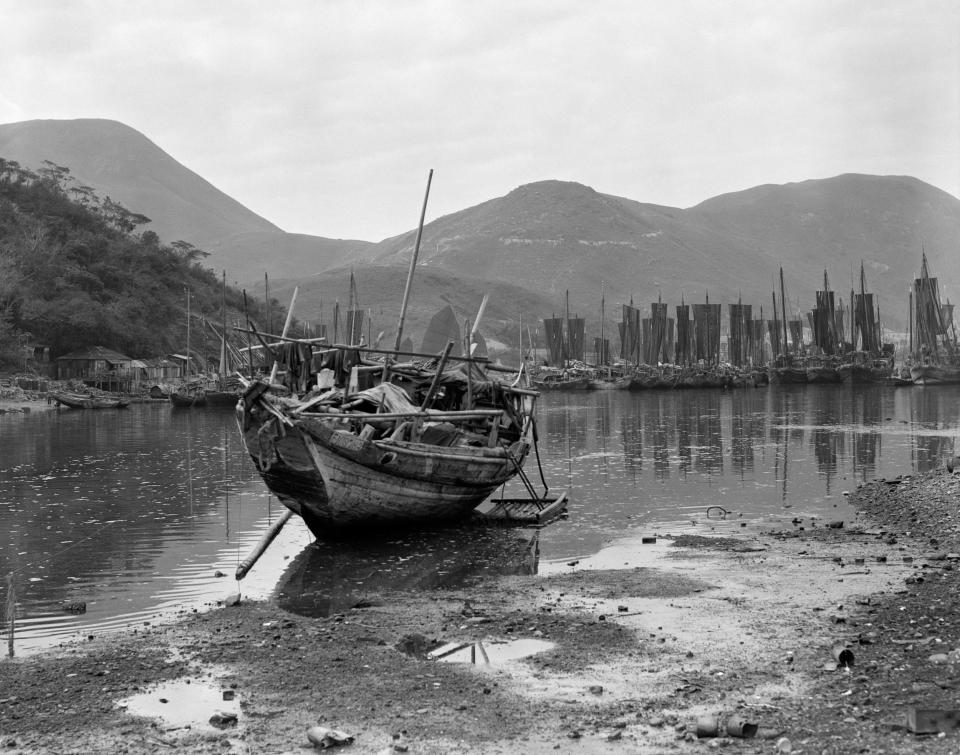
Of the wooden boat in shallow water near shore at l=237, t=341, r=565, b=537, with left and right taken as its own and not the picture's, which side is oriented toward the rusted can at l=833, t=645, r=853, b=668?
left

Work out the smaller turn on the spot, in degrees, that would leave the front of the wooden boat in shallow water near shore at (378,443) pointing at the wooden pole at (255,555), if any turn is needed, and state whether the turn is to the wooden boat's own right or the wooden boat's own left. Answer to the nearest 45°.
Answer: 0° — it already faces it

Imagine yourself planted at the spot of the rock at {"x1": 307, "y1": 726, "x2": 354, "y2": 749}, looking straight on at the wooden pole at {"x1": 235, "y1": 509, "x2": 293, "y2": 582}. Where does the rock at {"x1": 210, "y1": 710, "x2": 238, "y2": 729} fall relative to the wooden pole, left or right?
left

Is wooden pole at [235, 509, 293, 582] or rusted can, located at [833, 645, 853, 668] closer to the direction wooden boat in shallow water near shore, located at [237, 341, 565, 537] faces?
the wooden pole

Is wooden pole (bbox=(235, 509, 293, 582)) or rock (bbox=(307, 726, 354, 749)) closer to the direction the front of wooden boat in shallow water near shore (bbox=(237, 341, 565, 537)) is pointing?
the wooden pole

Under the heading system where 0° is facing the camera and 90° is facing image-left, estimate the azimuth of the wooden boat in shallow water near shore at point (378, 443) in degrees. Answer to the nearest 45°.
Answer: approximately 45°

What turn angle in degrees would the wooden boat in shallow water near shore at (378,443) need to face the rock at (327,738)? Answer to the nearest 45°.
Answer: approximately 45° to its left
